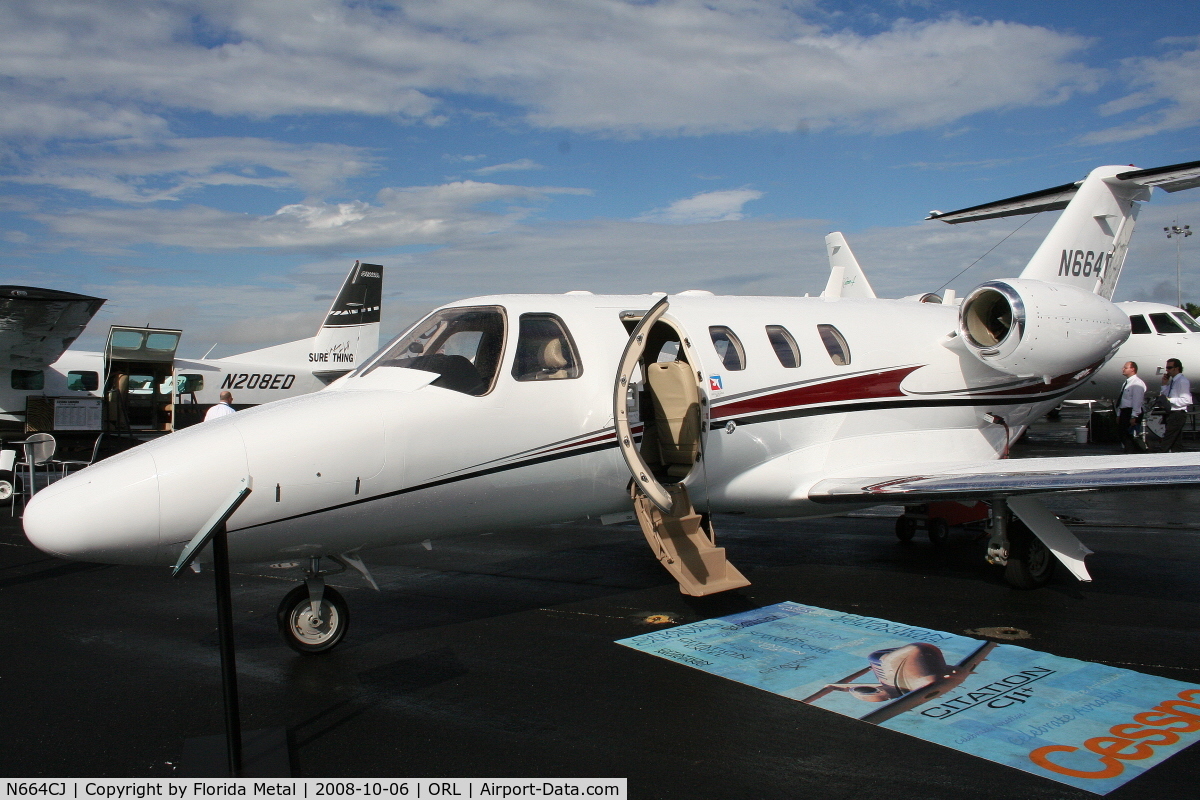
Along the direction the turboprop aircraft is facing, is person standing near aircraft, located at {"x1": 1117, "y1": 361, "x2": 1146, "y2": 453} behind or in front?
behind

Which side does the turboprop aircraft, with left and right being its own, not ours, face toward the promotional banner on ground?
left

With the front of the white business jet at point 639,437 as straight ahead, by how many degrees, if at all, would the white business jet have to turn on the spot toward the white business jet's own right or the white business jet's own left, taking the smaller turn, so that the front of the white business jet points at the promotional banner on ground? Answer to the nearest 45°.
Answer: approximately 90° to the white business jet's own left

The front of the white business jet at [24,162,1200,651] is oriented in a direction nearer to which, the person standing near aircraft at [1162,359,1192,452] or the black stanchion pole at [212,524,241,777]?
the black stanchion pole

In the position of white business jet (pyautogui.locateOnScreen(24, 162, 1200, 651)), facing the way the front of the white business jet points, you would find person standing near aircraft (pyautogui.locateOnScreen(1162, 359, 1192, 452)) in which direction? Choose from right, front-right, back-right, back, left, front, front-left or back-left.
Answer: back

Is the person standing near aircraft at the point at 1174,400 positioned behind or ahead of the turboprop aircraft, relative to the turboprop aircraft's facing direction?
behind

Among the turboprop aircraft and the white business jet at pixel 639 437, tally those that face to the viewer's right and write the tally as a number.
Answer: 0

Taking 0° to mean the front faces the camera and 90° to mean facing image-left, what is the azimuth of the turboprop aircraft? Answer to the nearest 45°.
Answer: approximately 90°

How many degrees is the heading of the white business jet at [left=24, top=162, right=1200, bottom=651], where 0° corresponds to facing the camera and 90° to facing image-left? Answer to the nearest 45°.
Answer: approximately 45°

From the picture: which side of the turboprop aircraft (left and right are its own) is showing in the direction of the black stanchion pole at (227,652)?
left

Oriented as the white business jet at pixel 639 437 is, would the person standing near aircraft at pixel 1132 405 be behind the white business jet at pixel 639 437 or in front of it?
behind

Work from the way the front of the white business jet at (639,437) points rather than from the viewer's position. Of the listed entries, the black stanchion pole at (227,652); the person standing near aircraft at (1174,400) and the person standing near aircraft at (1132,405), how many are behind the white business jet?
2

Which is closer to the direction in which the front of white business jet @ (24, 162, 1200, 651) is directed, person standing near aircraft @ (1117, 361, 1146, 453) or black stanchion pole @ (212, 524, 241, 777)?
the black stanchion pole
